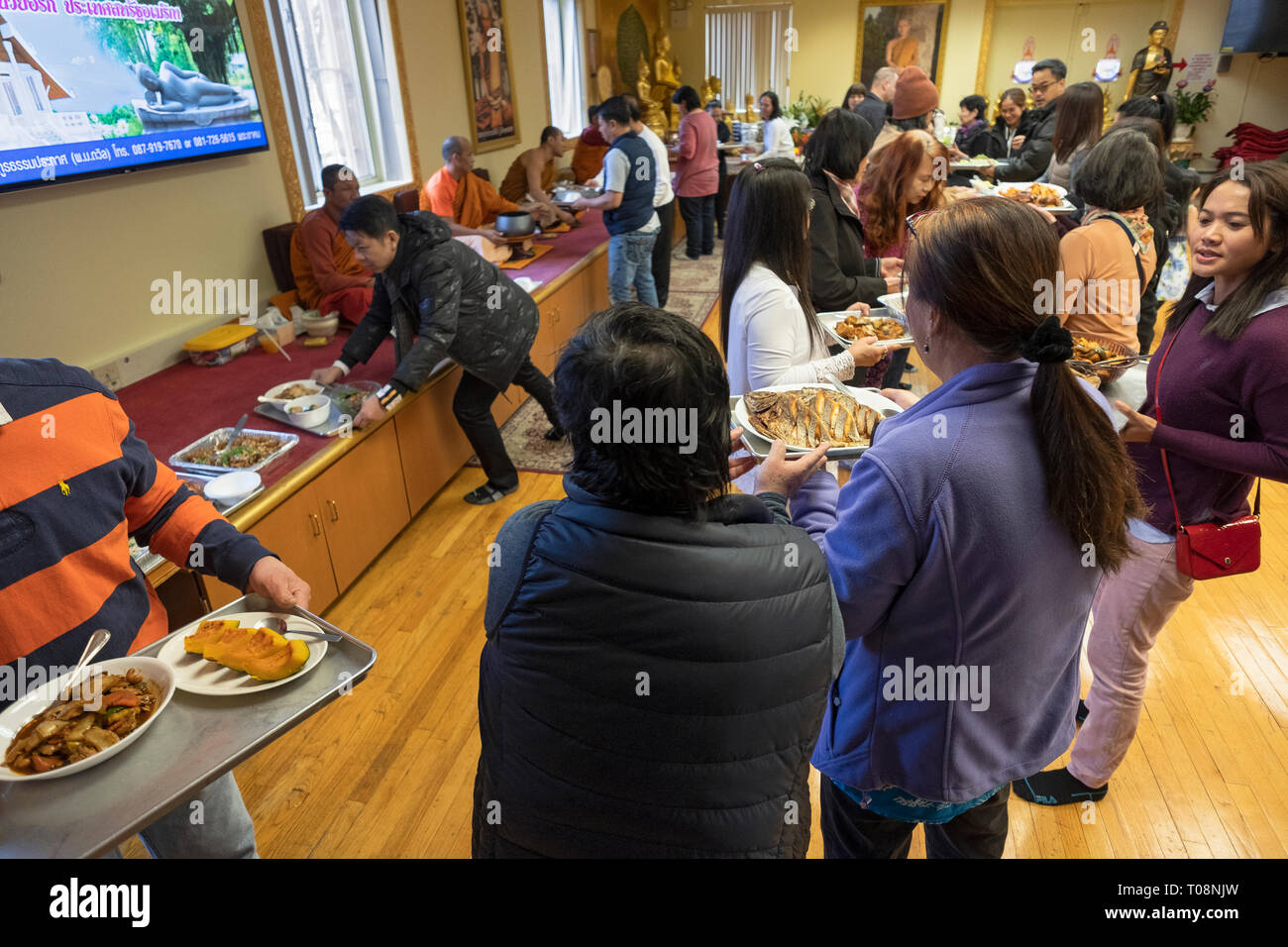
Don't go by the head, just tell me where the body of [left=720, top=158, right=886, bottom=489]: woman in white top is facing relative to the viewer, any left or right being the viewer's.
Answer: facing to the right of the viewer

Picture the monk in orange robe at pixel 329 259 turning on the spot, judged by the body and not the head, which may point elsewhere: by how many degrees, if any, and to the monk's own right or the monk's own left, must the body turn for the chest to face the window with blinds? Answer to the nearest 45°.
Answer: approximately 45° to the monk's own left

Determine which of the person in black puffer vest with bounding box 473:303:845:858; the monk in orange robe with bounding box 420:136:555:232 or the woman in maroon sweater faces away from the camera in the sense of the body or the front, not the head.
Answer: the person in black puffer vest

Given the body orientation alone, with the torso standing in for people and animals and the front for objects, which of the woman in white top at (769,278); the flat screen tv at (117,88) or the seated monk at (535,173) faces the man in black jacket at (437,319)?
the flat screen tv

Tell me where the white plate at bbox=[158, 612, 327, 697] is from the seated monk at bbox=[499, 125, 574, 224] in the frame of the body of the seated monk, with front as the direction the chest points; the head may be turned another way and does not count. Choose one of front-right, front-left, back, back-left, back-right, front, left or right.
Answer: right

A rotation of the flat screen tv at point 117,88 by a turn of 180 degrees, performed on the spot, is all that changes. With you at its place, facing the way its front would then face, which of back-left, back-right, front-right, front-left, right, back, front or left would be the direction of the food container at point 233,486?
back-left

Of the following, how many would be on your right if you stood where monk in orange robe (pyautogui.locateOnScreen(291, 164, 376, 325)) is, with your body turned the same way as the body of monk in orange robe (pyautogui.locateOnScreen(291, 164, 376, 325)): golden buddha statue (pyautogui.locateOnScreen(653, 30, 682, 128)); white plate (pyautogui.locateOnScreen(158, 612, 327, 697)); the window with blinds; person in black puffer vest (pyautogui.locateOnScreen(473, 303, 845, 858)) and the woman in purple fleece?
3

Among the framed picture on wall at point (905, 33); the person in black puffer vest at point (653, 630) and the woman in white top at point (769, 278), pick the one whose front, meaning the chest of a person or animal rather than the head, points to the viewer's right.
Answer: the woman in white top

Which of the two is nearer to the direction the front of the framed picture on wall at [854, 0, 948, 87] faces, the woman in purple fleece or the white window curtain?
the woman in purple fleece

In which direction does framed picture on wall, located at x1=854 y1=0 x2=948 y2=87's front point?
toward the camera

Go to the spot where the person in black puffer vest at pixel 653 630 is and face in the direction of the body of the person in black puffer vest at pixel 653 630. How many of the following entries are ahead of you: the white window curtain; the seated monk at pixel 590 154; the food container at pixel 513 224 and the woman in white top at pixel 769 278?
4

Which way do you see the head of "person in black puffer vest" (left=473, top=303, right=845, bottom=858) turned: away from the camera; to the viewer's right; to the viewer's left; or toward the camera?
away from the camera

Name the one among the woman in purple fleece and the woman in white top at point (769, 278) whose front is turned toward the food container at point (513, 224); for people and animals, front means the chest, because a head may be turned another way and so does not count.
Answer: the woman in purple fleece

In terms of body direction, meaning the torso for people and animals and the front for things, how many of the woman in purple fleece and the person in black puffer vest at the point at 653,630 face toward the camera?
0

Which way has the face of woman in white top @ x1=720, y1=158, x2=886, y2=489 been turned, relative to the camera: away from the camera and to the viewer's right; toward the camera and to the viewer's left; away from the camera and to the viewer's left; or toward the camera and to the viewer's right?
away from the camera and to the viewer's right

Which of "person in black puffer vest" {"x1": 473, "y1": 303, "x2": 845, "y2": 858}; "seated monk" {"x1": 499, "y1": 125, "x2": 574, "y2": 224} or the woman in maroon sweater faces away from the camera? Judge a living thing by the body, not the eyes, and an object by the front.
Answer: the person in black puffer vest
